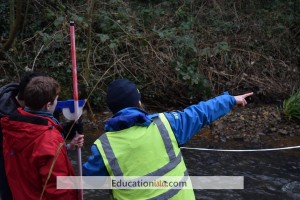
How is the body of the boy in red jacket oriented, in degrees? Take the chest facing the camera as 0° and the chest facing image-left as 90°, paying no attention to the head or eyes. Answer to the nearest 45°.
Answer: approximately 225°

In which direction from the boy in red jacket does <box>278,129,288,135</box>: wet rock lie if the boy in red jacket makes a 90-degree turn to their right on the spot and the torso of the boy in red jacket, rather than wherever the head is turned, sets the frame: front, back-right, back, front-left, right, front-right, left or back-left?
left

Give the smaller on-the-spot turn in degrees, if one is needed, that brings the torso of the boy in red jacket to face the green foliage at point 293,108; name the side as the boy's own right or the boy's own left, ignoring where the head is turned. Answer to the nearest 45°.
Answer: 0° — they already face it

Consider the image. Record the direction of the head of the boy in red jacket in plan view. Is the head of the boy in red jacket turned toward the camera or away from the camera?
away from the camera
